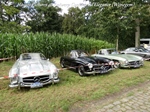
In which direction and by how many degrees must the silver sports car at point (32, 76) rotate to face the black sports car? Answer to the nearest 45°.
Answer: approximately 135° to its left

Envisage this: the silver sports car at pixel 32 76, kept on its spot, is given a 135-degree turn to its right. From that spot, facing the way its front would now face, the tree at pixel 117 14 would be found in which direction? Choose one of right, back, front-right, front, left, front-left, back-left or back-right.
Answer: right

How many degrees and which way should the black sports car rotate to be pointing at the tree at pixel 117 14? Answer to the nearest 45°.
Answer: approximately 135° to its left

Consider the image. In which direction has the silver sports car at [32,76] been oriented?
toward the camera

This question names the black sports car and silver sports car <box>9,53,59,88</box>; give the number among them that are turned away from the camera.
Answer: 0

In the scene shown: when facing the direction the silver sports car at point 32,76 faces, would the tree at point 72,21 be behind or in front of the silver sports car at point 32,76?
behind
